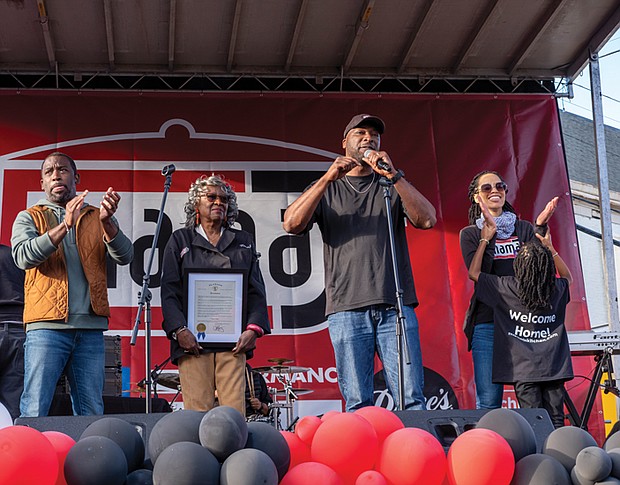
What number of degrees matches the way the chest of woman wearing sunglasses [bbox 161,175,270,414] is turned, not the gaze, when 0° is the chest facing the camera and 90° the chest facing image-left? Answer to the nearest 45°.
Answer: approximately 0°

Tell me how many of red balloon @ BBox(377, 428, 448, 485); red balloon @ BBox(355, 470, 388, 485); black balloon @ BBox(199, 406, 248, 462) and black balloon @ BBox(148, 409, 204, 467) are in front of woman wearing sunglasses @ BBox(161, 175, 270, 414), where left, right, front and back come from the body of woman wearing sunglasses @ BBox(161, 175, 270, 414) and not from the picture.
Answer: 4

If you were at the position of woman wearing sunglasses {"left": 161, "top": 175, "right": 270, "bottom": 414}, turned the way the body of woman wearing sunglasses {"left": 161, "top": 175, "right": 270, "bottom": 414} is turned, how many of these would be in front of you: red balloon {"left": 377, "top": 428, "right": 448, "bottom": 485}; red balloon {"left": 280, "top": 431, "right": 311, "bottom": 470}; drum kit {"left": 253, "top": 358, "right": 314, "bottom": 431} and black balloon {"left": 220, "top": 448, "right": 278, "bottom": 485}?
3

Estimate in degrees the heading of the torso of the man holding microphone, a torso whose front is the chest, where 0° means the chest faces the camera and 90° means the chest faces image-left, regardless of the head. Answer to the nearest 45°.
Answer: approximately 0°

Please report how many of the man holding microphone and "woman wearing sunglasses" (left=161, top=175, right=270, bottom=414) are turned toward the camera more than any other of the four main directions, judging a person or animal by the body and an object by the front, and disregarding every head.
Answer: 2

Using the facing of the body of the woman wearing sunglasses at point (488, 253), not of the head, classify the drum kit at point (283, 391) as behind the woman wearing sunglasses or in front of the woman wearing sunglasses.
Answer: behind

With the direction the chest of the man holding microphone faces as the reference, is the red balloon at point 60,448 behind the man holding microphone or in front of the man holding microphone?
in front

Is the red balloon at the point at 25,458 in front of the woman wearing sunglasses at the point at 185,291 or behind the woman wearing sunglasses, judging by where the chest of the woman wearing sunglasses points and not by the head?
in front
